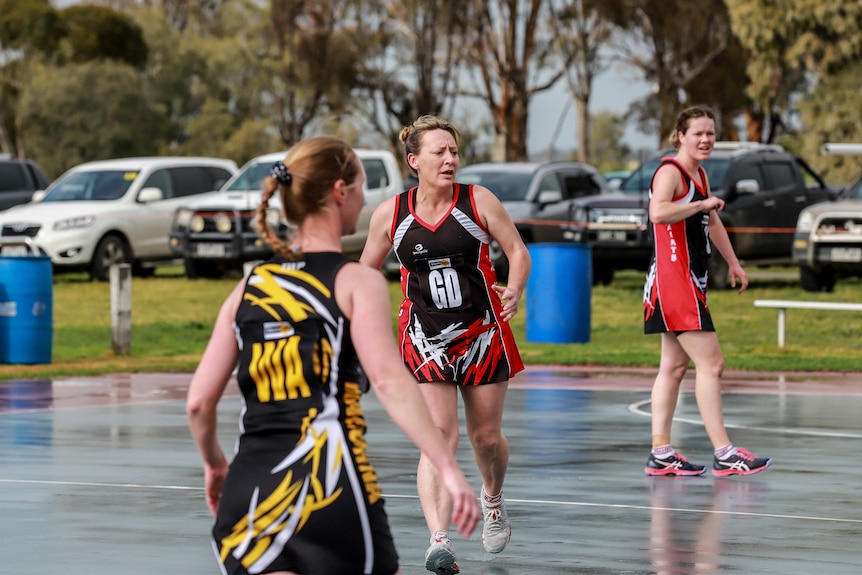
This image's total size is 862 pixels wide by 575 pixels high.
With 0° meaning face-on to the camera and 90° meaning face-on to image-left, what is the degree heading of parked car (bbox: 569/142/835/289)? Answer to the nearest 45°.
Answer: approximately 45°

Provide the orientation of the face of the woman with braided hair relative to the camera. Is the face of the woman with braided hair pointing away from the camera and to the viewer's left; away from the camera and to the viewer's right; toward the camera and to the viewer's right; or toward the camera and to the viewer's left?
away from the camera and to the viewer's right

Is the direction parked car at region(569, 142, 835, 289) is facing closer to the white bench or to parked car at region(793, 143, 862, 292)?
the white bench

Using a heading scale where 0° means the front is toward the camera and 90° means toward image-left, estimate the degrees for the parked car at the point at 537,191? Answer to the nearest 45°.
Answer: approximately 45°

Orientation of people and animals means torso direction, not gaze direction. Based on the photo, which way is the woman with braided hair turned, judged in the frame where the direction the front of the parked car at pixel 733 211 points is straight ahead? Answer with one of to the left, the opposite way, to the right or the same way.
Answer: the opposite way

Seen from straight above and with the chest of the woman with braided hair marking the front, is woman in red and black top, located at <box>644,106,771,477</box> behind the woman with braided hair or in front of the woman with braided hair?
in front

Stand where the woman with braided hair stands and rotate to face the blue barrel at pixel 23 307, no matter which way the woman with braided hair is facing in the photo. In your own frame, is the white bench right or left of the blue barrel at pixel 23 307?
right

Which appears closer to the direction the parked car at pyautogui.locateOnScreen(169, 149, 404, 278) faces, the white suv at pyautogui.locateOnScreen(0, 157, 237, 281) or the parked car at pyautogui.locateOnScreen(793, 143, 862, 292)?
the white suv

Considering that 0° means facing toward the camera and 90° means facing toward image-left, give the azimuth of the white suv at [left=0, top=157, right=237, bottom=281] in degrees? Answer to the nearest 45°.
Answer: approximately 45°

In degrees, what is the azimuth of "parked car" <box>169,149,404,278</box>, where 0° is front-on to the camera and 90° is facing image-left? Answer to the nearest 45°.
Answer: approximately 45°
